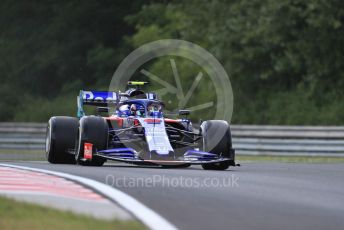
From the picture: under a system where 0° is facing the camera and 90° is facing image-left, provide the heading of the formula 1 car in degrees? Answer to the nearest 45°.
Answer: approximately 0°
